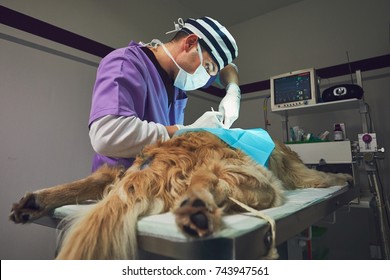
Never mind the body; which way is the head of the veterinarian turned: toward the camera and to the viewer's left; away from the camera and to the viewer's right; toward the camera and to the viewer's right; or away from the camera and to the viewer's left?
toward the camera and to the viewer's right

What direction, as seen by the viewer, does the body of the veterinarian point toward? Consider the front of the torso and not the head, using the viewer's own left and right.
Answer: facing the viewer and to the right of the viewer
